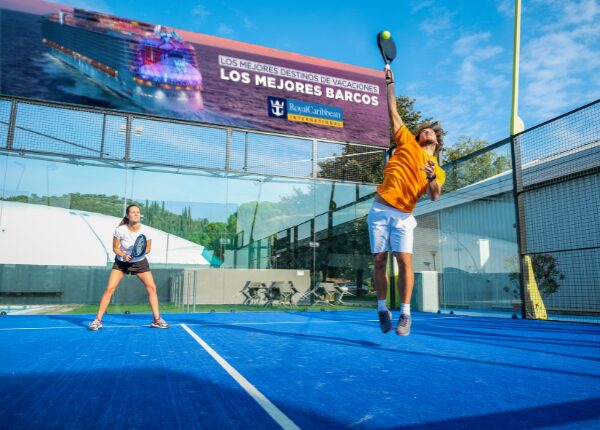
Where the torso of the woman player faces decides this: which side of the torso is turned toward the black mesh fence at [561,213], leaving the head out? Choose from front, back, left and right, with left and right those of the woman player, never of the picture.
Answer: left

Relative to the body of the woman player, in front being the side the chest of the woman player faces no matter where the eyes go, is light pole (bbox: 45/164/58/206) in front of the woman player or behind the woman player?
behind

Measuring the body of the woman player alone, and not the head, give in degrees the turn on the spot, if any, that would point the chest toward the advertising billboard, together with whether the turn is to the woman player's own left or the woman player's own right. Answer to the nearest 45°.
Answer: approximately 180°

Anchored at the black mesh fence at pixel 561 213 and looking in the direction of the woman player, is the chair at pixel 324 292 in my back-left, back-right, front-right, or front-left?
front-right

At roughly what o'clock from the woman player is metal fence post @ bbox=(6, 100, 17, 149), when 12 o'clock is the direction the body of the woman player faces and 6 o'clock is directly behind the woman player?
The metal fence post is roughly at 5 o'clock from the woman player.

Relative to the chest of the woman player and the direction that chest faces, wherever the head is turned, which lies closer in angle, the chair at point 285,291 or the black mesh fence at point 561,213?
the black mesh fence

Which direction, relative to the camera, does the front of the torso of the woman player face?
toward the camera

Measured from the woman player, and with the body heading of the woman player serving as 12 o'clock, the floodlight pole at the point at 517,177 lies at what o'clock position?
The floodlight pole is roughly at 9 o'clock from the woman player.

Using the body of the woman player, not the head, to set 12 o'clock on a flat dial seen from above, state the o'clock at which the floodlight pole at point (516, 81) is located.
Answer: The floodlight pole is roughly at 9 o'clock from the woman player.

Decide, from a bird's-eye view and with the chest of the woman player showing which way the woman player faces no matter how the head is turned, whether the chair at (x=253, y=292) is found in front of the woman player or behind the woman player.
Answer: behind

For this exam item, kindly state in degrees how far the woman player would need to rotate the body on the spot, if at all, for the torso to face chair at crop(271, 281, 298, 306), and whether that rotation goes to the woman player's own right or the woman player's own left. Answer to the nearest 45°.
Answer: approximately 135° to the woman player's own left
